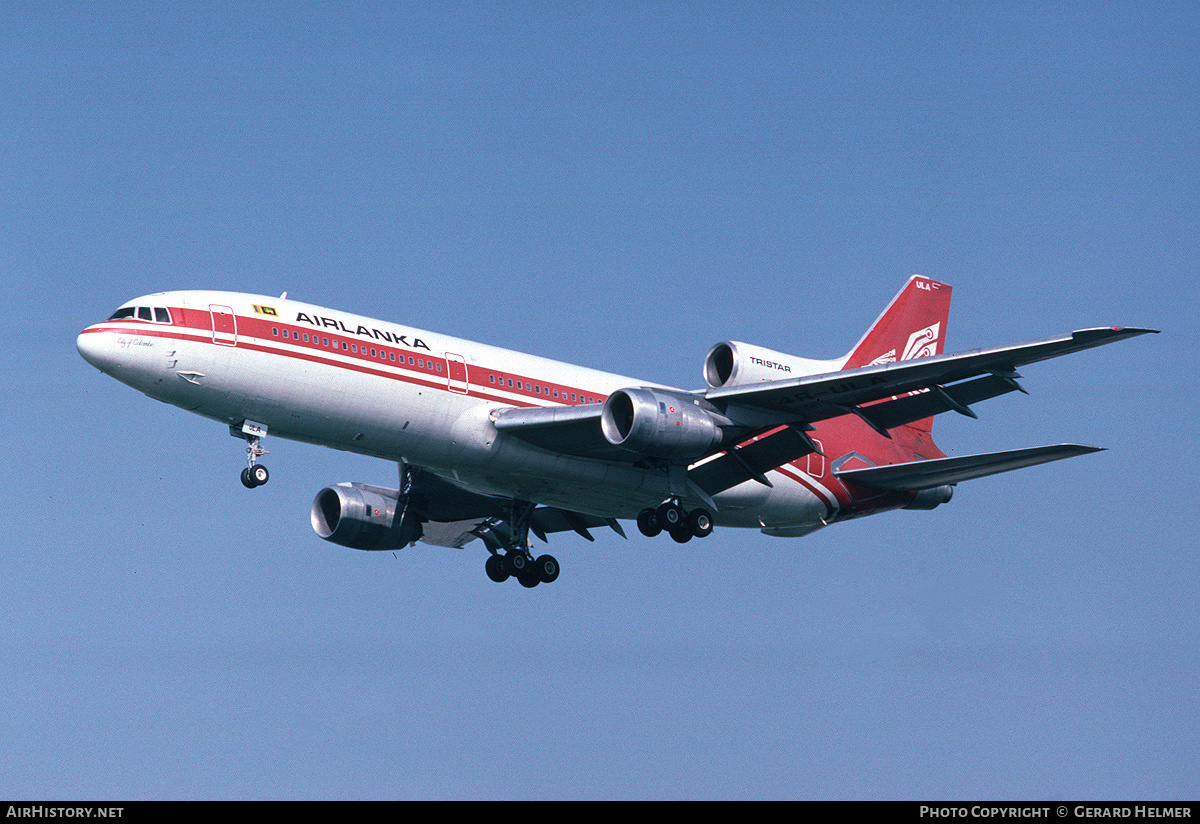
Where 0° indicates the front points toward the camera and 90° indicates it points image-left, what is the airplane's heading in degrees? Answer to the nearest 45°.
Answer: approximately 45°
